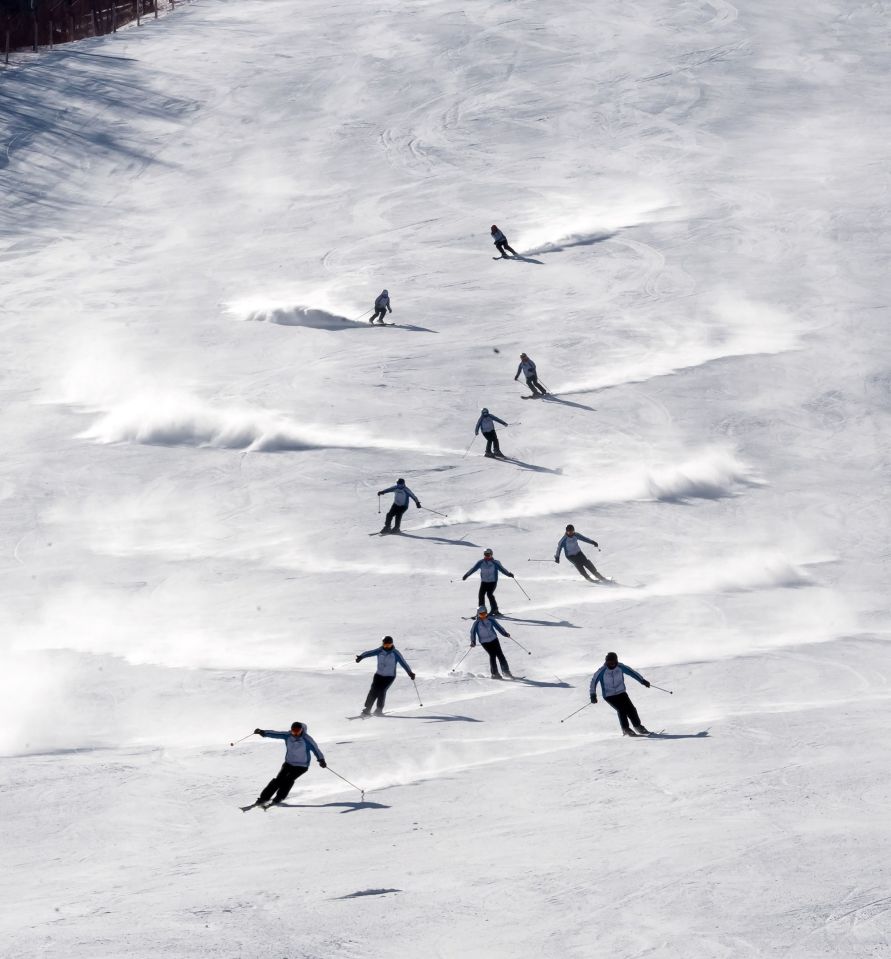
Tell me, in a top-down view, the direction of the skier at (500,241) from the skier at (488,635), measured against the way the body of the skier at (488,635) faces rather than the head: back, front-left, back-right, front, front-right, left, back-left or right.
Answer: back

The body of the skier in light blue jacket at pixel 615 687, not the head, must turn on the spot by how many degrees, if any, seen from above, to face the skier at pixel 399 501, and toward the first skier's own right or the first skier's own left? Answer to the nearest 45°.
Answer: approximately 135° to the first skier's own right

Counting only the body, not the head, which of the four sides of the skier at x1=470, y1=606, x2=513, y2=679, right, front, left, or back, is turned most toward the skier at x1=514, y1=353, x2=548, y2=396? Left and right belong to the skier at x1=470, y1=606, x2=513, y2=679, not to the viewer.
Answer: back

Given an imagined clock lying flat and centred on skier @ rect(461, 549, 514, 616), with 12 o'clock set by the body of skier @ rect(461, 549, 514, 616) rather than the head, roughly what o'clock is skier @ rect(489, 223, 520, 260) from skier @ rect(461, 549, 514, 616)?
skier @ rect(489, 223, 520, 260) is roughly at 6 o'clock from skier @ rect(461, 549, 514, 616).

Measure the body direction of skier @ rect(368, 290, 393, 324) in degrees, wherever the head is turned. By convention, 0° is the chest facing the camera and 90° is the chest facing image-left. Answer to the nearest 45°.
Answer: approximately 315°

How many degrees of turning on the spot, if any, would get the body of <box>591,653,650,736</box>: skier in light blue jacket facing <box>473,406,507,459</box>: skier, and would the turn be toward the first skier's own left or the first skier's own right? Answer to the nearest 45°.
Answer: approximately 180°

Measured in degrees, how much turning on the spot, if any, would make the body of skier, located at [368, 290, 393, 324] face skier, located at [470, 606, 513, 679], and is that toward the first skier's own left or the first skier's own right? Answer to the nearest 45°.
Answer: approximately 45° to the first skier's own right

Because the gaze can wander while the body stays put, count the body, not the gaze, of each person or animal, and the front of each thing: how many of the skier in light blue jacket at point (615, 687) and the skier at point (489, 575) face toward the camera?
2

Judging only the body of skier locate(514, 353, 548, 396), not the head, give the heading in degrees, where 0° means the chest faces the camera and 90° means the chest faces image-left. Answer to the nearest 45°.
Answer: approximately 45°

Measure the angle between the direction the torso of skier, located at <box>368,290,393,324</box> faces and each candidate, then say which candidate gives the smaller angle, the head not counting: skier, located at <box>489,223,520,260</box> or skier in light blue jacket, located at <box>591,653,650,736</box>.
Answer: the skier in light blue jacket

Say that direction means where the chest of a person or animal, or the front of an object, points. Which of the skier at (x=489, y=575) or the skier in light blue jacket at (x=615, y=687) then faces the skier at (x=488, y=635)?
the skier at (x=489, y=575)

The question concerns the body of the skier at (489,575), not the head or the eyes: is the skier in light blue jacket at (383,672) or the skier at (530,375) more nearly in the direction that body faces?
the skier in light blue jacket
